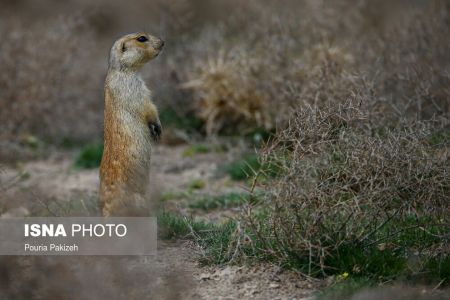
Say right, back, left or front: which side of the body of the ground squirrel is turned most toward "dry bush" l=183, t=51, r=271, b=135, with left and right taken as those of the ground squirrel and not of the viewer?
left

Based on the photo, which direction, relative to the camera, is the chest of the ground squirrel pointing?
to the viewer's right

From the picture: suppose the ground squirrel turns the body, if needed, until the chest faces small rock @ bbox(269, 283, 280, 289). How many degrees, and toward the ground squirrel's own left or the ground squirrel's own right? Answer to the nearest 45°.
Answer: approximately 45° to the ground squirrel's own right
